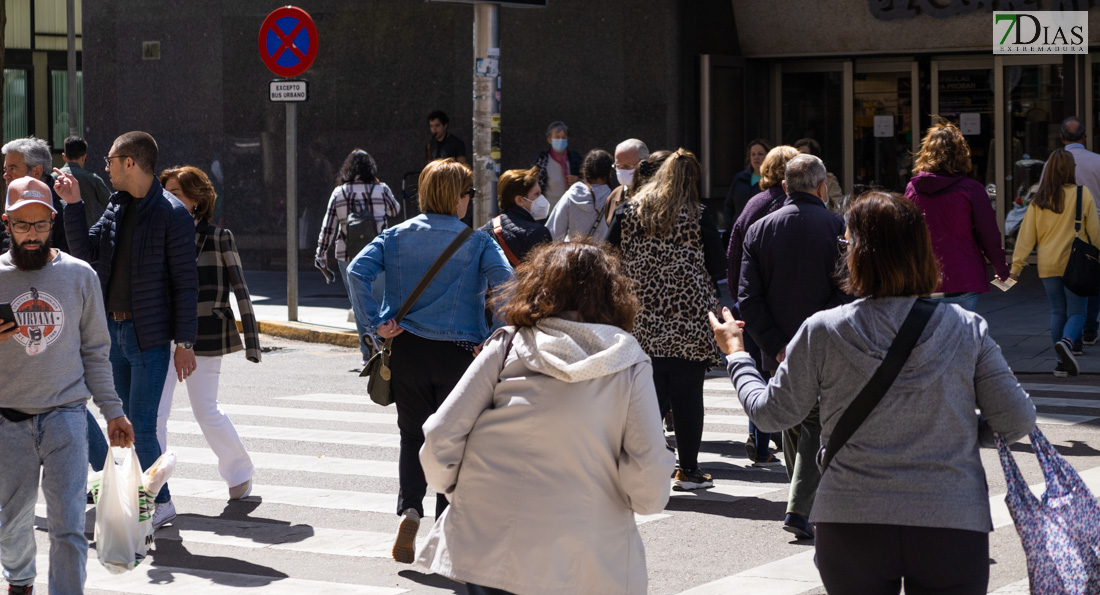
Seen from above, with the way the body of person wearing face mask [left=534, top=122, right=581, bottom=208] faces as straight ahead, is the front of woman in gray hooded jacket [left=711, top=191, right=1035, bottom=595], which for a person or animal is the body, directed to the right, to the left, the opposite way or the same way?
the opposite way

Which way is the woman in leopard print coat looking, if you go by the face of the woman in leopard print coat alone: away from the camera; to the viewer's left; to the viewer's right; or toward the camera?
away from the camera

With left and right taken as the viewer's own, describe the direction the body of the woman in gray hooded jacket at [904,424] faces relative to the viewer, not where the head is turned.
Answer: facing away from the viewer

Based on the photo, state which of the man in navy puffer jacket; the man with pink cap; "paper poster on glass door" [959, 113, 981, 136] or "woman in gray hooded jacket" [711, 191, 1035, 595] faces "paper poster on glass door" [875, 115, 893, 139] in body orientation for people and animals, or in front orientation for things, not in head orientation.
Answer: the woman in gray hooded jacket

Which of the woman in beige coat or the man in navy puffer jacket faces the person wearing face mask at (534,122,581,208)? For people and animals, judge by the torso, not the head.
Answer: the woman in beige coat

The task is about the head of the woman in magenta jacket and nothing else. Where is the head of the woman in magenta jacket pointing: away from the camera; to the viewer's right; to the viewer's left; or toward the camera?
away from the camera

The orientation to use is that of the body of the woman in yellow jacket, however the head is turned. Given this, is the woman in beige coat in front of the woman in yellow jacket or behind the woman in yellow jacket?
behind

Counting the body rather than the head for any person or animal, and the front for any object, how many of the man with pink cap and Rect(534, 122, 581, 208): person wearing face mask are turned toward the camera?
2

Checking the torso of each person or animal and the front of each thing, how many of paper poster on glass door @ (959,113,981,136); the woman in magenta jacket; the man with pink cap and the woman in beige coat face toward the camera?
2

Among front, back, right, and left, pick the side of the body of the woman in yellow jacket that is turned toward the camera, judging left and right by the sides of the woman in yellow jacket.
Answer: back

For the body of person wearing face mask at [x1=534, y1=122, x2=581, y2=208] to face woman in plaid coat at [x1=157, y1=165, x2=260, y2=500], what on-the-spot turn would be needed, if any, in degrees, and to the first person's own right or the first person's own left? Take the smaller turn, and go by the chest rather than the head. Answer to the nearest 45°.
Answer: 0° — they already face them

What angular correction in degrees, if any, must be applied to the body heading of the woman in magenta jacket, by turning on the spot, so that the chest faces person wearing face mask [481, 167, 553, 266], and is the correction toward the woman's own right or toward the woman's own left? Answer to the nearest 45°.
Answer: approximately 135° to the woman's own left

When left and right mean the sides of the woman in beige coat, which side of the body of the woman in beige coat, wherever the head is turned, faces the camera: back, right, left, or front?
back

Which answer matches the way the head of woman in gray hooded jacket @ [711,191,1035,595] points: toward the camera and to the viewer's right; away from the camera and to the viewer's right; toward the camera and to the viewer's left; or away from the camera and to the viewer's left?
away from the camera and to the viewer's left
